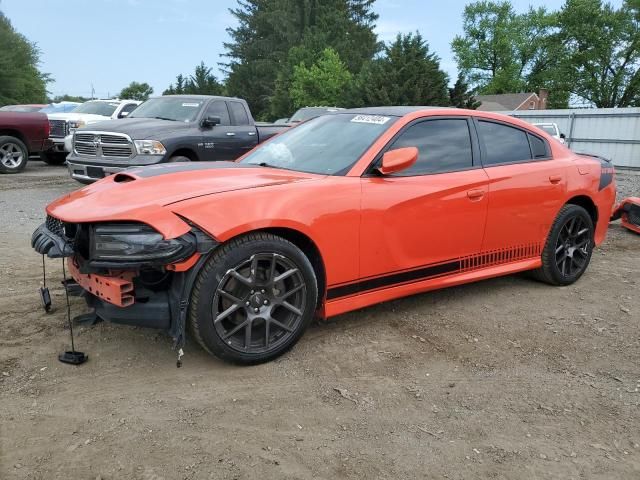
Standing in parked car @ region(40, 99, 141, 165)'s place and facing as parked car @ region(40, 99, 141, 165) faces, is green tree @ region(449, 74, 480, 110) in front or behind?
behind

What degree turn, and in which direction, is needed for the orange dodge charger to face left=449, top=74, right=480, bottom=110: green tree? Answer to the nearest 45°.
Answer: approximately 135° to its right

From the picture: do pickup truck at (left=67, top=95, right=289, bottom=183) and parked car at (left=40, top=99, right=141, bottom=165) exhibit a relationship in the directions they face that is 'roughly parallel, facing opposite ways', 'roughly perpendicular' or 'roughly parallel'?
roughly parallel

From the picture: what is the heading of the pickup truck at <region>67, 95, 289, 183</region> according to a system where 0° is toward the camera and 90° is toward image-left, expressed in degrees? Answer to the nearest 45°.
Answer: approximately 45°

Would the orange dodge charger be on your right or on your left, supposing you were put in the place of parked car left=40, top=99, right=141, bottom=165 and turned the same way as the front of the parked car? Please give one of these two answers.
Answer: on your left

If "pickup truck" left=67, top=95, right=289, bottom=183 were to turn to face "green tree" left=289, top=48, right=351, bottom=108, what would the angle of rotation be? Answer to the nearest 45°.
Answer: approximately 135° to its right

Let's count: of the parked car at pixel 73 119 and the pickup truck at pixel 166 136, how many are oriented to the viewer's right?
0

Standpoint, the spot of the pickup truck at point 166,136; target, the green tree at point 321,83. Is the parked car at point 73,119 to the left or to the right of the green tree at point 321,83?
left

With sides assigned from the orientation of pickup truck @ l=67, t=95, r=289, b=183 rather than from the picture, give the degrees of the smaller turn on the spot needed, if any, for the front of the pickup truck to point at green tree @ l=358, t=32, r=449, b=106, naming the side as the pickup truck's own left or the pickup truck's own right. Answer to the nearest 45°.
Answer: approximately 180°

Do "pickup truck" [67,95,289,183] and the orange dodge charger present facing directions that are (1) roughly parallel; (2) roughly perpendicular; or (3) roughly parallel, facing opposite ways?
roughly parallel

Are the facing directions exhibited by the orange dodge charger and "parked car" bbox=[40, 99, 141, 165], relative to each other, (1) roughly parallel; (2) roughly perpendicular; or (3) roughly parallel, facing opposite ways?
roughly parallel

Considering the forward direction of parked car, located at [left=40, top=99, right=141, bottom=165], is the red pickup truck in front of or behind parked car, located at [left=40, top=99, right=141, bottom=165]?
in front

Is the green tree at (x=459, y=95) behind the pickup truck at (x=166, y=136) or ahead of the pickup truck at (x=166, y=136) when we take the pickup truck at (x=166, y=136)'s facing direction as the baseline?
behind

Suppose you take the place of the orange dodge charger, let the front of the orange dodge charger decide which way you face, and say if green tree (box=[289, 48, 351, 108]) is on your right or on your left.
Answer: on your right

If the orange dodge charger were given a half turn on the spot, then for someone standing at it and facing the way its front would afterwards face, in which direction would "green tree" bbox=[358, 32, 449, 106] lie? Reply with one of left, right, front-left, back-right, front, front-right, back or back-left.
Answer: front-left

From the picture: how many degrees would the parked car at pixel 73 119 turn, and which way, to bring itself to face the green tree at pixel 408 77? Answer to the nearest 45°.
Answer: approximately 135° to its left

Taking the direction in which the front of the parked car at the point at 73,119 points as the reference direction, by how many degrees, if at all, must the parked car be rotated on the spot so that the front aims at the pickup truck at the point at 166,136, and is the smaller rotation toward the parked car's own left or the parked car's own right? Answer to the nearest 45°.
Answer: approximately 45° to the parked car's own left

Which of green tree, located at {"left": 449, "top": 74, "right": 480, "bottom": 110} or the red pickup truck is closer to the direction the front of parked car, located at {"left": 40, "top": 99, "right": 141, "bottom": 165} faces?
the red pickup truck

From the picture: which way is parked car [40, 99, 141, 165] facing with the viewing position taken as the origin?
facing the viewer and to the left of the viewer

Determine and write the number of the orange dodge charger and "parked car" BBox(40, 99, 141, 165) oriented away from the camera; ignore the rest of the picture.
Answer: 0

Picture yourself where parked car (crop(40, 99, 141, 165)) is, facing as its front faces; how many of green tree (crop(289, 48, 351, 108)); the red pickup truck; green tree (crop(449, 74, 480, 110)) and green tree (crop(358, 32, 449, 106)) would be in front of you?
1
